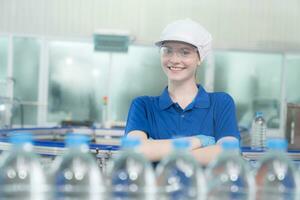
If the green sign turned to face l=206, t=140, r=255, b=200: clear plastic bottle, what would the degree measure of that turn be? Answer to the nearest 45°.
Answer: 0° — it already faces it

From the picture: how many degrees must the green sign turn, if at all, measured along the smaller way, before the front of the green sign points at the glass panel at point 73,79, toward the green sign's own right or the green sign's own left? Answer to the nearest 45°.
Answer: approximately 135° to the green sign's own right

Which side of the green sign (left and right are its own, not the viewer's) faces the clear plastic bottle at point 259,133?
front

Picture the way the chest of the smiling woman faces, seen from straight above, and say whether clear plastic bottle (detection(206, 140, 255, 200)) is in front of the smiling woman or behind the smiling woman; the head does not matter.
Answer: in front

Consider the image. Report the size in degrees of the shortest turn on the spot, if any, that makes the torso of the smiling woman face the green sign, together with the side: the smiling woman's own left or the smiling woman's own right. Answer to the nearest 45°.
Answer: approximately 180°

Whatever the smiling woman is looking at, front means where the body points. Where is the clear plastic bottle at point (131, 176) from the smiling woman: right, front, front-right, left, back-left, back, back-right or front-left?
front

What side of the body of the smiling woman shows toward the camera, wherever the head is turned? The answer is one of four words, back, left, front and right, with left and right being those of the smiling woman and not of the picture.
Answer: front

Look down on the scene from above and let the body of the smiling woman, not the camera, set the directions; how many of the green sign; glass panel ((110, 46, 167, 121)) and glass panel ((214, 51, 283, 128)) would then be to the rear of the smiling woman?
3

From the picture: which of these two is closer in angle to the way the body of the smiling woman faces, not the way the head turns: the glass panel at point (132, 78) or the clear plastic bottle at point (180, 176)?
the clear plastic bottle

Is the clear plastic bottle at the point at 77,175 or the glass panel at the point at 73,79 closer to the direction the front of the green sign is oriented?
the clear plastic bottle

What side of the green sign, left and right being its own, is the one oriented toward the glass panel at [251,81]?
left

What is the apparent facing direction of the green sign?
toward the camera

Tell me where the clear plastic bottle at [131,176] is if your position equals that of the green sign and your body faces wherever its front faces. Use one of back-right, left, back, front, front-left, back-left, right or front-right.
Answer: front

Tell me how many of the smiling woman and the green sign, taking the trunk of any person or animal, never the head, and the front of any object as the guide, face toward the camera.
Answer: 2
